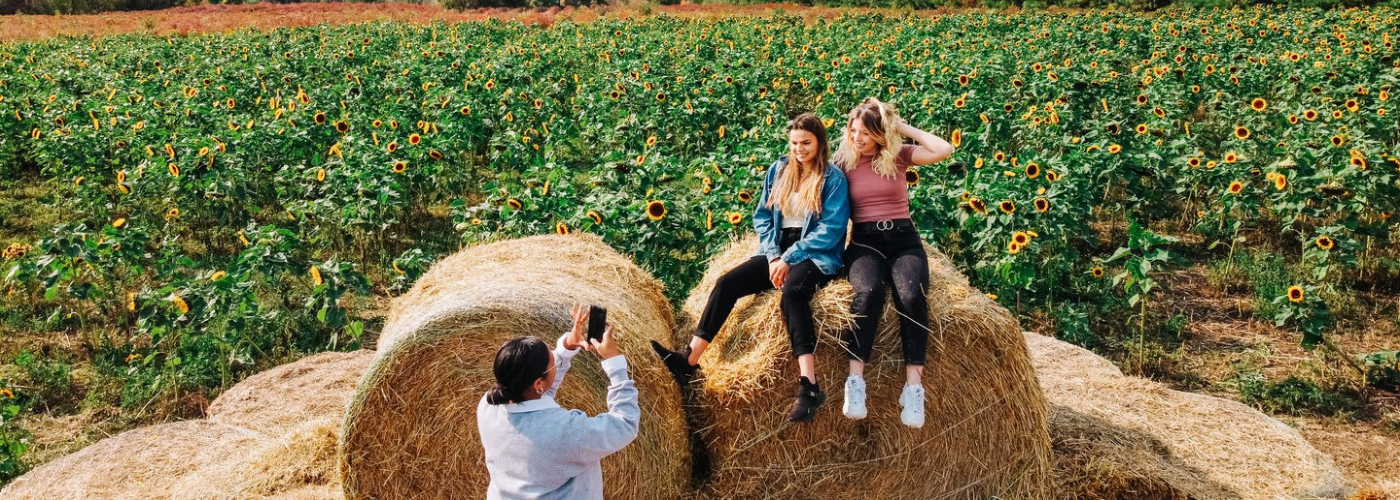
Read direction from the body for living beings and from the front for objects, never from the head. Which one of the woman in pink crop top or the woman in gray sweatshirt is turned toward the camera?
the woman in pink crop top

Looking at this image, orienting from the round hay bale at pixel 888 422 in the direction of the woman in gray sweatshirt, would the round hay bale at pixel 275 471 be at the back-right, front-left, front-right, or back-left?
front-right

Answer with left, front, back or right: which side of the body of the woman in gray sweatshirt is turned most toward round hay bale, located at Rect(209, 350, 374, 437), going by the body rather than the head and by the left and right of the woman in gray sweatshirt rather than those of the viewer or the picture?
left

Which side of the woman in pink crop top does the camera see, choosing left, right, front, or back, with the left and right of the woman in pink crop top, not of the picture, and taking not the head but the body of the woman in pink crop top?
front

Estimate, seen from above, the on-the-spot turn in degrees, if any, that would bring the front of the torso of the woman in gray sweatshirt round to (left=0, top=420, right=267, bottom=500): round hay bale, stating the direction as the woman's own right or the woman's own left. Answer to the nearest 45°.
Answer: approximately 90° to the woman's own left

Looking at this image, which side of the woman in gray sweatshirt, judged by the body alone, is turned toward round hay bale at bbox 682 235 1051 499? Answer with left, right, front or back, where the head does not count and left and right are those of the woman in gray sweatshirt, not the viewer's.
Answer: front

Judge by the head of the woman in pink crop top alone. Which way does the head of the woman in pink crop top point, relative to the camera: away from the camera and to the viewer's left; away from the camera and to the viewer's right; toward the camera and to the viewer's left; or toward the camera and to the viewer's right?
toward the camera and to the viewer's left

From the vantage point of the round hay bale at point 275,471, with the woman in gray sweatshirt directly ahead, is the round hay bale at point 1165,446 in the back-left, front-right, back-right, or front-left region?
front-left

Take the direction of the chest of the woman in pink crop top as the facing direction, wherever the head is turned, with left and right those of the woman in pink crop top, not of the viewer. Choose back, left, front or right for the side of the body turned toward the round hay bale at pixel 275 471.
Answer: right

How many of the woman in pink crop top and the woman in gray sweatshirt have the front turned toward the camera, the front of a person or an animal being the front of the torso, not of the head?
1

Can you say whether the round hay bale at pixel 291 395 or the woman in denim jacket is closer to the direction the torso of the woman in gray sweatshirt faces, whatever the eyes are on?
the woman in denim jacket

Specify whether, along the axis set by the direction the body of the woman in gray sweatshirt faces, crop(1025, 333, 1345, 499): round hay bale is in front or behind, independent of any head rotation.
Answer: in front

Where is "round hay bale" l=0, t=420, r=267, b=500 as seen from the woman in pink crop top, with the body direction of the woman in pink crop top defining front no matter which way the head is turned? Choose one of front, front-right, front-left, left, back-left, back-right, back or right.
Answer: right

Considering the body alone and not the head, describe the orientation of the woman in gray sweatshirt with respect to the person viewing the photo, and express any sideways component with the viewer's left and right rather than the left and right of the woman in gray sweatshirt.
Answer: facing away from the viewer and to the right of the viewer
